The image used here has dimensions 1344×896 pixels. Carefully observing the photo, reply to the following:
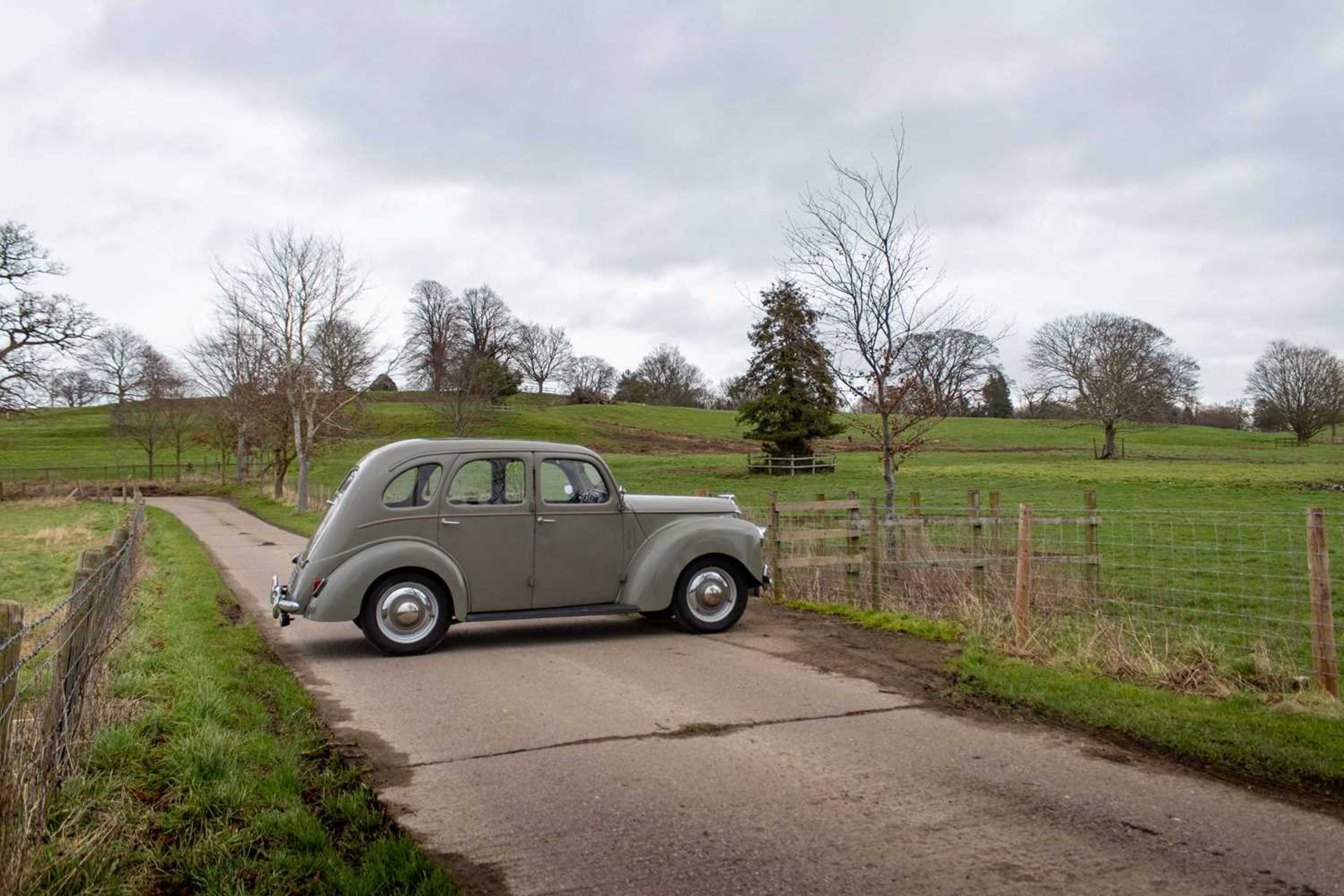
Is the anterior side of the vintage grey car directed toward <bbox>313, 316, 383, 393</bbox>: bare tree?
no

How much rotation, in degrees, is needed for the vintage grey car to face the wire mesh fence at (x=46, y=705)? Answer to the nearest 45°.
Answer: approximately 135° to its right

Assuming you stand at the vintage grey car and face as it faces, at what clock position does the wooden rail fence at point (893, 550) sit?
The wooden rail fence is roughly at 11 o'clock from the vintage grey car.

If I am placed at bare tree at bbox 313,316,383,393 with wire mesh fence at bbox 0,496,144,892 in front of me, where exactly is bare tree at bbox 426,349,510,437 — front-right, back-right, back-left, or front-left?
front-left

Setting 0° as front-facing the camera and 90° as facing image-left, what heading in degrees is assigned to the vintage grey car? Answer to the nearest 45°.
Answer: approximately 270°

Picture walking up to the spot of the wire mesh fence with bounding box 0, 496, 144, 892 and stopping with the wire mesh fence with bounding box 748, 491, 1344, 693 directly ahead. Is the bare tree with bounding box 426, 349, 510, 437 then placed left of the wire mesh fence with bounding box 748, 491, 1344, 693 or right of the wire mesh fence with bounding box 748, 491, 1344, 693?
left

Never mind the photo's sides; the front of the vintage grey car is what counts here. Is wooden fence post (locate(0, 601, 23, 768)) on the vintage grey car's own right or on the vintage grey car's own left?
on the vintage grey car's own right

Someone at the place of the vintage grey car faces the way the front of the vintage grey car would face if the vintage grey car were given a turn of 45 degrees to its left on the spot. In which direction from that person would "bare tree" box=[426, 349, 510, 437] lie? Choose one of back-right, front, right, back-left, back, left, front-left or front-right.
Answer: front-left

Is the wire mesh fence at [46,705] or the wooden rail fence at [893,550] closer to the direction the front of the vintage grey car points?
the wooden rail fence

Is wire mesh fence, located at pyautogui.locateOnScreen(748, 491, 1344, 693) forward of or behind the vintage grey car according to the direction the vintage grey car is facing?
forward
